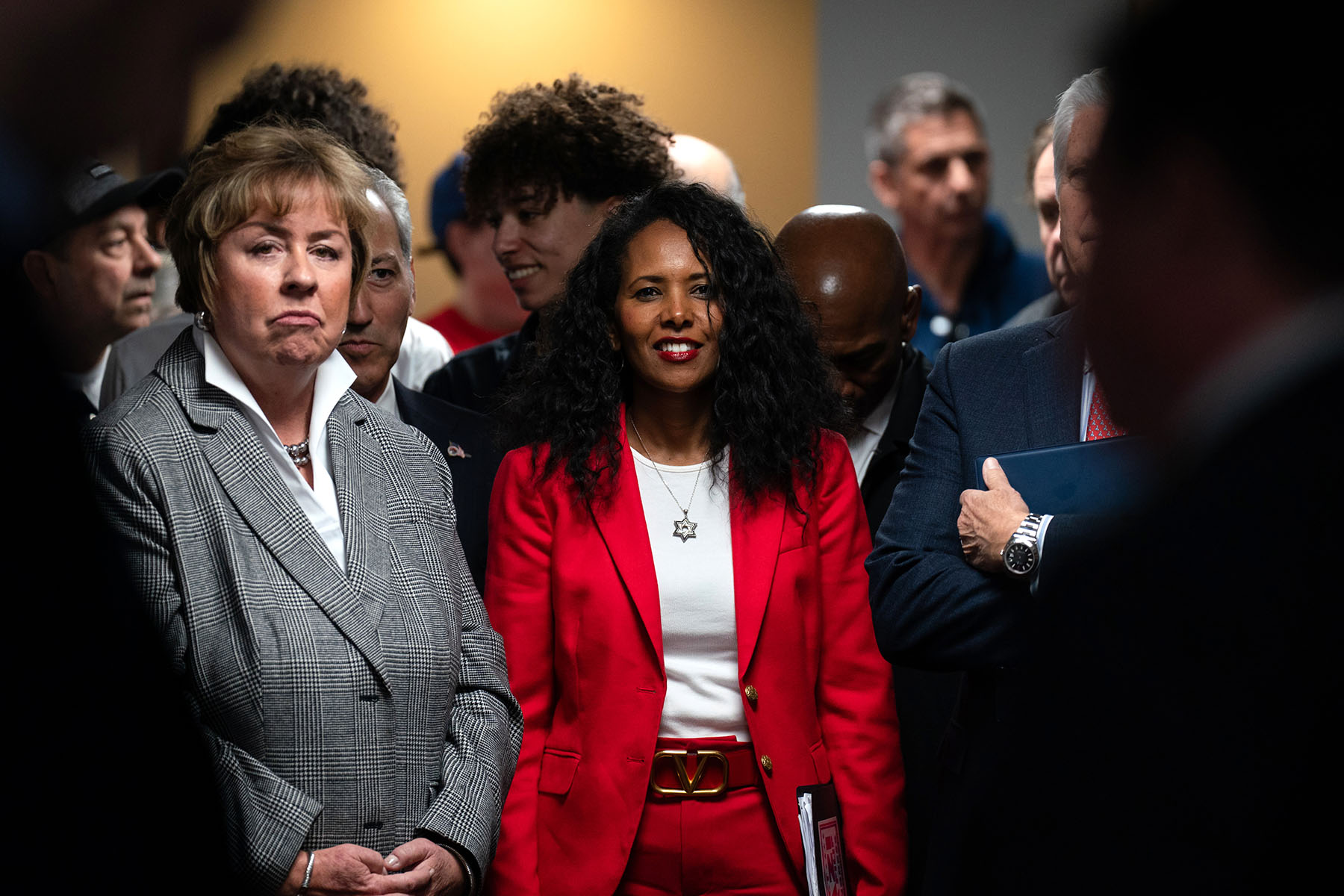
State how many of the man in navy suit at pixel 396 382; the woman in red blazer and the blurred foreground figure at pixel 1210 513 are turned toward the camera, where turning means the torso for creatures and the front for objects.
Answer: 2

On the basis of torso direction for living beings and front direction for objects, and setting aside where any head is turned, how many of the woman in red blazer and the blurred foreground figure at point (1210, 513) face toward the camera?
1

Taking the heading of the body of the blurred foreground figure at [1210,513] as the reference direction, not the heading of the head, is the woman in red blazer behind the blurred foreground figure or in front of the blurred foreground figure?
in front

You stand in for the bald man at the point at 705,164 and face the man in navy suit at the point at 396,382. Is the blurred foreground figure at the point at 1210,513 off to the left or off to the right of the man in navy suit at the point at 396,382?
left

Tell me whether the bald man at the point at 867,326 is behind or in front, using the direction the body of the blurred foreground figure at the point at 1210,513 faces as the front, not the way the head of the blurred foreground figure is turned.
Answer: in front

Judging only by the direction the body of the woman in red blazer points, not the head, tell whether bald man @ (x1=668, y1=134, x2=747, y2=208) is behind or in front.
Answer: behind

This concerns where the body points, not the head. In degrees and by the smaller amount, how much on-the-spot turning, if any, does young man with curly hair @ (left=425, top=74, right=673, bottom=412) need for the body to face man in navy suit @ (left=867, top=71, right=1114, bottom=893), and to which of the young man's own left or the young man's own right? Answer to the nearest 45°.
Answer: approximately 90° to the young man's own left

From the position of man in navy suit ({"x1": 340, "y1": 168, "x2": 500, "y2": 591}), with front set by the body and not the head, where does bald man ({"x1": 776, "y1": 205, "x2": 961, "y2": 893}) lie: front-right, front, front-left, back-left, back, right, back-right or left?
left

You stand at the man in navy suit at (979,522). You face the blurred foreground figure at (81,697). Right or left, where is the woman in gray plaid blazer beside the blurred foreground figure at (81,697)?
right

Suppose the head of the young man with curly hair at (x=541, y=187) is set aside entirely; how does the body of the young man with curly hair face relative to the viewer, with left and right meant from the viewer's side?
facing the viewer and to the left of the viewer

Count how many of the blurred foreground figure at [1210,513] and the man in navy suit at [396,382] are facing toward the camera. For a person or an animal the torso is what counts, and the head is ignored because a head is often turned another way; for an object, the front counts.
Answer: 1

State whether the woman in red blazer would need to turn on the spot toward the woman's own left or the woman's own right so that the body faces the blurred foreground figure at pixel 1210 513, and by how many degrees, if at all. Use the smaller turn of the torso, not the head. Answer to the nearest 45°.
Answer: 0° — they already face them

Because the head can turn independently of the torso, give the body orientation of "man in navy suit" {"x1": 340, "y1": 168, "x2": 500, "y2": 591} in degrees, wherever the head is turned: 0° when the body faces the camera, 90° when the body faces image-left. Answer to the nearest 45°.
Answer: approximately 0°
